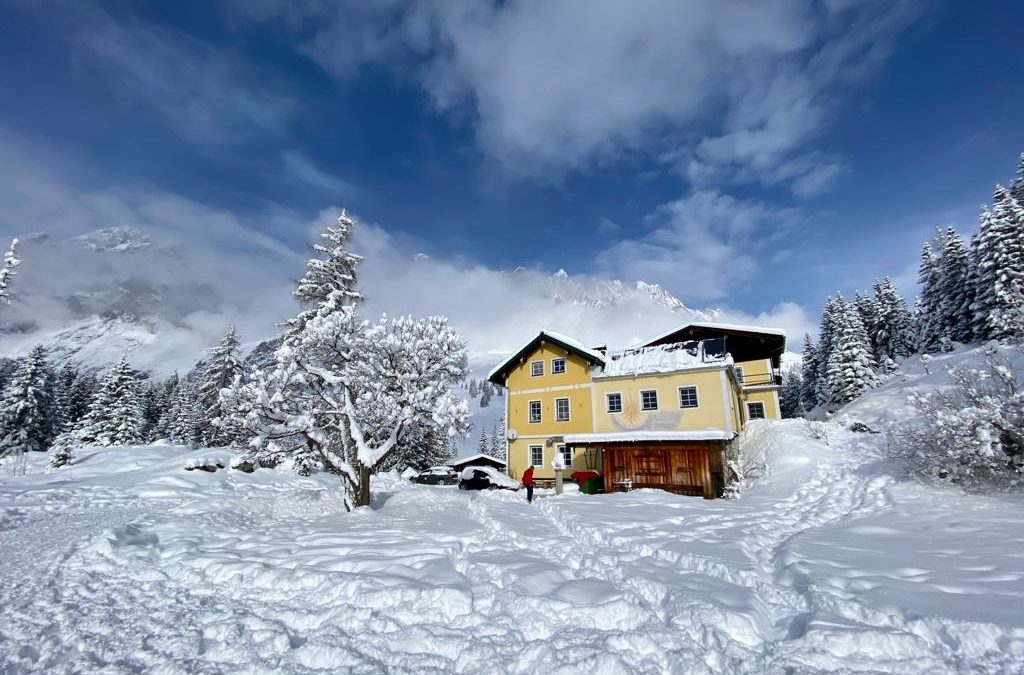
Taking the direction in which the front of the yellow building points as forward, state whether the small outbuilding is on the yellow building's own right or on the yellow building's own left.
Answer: on the yellow building's own right

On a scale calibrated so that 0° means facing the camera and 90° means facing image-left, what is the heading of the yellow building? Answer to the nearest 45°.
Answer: approximately 0°

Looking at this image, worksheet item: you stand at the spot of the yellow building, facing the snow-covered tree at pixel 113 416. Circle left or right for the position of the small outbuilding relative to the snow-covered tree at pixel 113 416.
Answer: right

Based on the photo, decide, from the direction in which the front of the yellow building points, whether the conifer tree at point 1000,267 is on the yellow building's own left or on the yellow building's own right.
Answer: on the yellow building's own left

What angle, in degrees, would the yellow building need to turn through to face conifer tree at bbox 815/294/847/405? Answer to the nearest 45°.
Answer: approximately 135° to its left

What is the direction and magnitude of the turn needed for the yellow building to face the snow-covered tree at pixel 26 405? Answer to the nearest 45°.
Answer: approximately 90° to its right

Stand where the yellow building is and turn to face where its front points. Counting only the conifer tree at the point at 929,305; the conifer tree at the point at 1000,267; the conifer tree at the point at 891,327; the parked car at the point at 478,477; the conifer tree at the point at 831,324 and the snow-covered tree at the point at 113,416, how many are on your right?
2

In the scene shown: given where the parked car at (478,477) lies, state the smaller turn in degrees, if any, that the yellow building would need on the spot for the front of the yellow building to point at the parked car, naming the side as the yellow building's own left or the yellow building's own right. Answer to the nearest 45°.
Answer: approximately 90° to the yellow building's own right

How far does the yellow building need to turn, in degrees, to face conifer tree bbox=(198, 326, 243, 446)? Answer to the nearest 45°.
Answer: approximately 90° to its right

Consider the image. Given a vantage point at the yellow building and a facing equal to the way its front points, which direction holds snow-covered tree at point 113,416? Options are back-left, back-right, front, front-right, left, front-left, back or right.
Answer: right

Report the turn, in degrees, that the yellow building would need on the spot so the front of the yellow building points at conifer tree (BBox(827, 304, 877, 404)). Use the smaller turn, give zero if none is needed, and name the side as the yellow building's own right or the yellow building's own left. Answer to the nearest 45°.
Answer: approximately 135° to the yellow building's own left

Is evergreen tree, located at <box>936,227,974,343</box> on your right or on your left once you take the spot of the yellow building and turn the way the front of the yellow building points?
on your left

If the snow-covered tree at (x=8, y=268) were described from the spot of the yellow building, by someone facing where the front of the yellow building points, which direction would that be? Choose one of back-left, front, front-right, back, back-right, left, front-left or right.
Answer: front-right

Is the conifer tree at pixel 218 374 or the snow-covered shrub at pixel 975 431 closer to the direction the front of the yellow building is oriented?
the snow-covered shrub

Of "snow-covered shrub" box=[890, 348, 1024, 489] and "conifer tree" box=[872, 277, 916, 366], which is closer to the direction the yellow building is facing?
the snow-covered shrub

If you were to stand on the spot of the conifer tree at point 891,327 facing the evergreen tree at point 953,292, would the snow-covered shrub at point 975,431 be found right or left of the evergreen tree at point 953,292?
right
